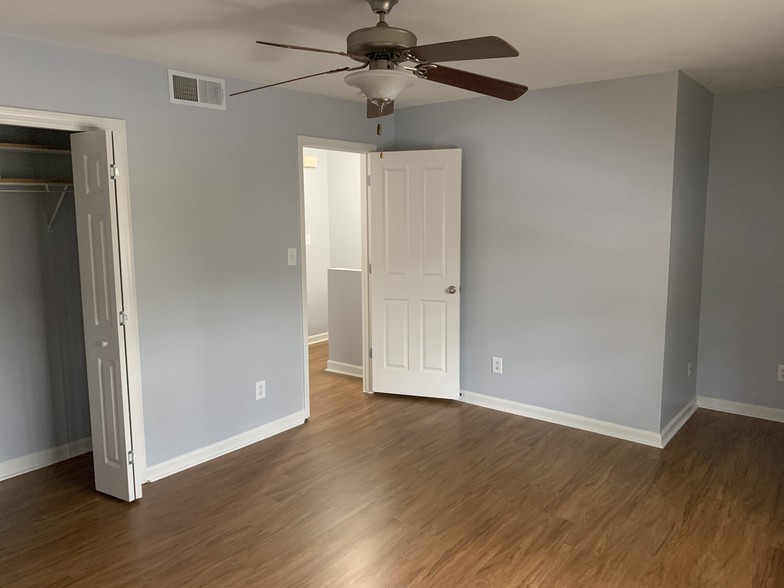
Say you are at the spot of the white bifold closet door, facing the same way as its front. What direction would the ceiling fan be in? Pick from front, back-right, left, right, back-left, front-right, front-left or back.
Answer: left

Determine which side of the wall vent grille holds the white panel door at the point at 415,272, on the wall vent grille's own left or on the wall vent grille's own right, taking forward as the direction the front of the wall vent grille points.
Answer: on the wall vent grille's own left

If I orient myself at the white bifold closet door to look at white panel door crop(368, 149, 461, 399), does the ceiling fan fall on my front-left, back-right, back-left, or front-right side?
front-right

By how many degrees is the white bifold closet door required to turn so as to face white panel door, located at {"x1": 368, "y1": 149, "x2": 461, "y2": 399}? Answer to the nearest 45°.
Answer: approximately 135° to its left

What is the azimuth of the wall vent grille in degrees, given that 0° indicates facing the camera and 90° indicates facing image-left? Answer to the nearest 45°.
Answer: approximately 315°

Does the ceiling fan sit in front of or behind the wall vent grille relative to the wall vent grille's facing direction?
in front

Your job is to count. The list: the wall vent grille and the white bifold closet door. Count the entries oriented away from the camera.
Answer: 0
